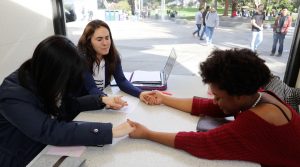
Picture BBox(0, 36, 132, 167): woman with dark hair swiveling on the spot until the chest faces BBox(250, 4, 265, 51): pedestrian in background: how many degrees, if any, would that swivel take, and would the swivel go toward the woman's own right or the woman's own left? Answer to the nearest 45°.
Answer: approximately 45° to the woman's own left

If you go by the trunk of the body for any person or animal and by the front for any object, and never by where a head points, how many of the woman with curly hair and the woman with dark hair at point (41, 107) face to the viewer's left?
1

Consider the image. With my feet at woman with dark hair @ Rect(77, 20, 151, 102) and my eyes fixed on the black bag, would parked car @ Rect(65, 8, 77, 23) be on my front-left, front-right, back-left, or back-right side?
back-left

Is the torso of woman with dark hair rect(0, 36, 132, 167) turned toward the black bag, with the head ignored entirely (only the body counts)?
yes

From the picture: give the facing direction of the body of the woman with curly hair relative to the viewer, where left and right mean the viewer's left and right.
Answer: facing to the left of the viewer

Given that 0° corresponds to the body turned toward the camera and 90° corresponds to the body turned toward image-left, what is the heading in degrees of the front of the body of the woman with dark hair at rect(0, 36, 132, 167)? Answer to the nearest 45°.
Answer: approximately 270°

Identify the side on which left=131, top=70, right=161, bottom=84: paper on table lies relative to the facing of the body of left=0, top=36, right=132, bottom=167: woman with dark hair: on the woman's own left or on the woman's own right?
on the woman's own left

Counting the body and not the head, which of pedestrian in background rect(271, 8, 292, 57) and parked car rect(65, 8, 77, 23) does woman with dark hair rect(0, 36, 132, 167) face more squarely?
the pedestrian in background
